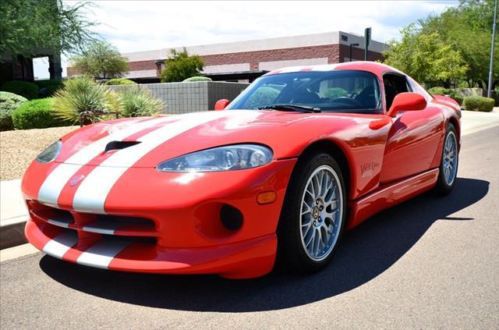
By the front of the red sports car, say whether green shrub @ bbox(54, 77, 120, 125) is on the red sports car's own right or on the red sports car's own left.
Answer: on the red sports car's own right

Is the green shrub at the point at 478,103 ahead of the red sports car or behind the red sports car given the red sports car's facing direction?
behind

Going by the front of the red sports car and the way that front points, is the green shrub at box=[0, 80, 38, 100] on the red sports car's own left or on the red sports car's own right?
on the red sports car's own right

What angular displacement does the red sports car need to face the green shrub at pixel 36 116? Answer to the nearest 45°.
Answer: approximately 90° to its right

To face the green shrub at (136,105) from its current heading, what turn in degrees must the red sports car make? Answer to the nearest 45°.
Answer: approximately 135° to its right

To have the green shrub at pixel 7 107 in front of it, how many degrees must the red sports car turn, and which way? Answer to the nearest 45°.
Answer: approximately 90° to its right

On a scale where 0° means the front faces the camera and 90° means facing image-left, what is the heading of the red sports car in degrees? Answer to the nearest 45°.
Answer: approximately 45°
